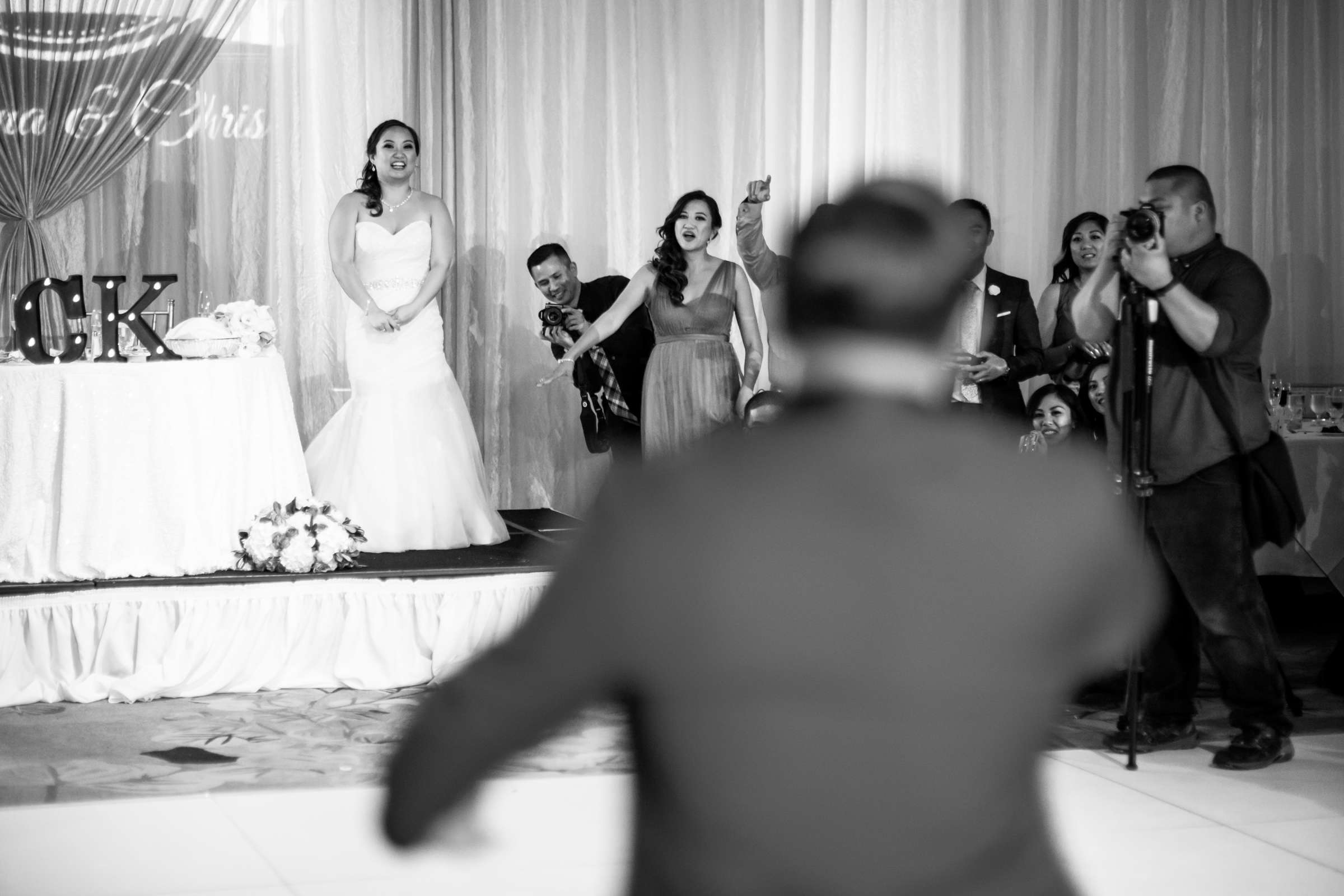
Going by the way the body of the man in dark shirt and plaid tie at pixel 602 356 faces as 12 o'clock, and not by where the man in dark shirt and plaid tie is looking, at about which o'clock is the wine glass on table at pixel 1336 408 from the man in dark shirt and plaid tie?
The wine glass on table is roughly at 8 o'clock from the man in dark shirt and plaid tie.

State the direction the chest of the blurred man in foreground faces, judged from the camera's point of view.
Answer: away from the camera

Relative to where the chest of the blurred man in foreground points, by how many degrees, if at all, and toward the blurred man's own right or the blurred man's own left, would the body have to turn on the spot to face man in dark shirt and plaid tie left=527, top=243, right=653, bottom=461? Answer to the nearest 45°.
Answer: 0° — they already face them

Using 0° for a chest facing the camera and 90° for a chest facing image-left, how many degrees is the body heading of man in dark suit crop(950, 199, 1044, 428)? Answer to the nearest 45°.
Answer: approximately 45°

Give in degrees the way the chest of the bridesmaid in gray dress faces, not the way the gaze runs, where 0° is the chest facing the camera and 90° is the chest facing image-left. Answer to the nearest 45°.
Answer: approximately 0°

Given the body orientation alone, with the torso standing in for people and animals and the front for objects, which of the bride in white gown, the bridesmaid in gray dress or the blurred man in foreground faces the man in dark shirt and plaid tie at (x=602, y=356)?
the blurred man in foreground

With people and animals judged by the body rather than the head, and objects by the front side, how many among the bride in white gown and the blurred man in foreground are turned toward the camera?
1

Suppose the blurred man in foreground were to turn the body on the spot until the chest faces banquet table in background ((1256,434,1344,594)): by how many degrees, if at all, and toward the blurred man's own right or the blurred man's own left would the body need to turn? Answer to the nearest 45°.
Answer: approximately 45° to the blurred man's own right

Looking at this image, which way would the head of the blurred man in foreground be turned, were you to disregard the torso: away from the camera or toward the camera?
away from the camera

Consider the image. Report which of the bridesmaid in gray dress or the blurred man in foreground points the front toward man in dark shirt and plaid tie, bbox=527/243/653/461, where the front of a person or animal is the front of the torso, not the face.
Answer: the blurred man in foreground

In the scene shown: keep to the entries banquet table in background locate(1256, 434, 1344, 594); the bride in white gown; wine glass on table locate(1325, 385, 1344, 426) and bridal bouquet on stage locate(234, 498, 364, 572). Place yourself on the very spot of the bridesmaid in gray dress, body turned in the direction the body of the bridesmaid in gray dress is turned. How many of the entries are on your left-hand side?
2

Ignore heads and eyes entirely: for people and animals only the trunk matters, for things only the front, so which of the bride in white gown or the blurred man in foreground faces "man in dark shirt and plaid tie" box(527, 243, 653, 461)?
the blurred man in foreground
